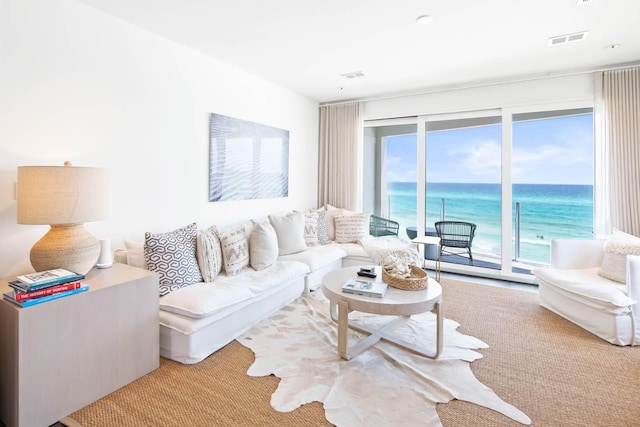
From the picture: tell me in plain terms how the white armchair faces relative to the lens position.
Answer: facing the viewer and to the left of the viewer

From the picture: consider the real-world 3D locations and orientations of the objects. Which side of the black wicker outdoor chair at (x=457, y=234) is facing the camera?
back

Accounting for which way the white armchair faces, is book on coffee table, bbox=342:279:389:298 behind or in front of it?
in front

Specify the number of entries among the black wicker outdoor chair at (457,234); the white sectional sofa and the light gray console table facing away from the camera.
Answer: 1

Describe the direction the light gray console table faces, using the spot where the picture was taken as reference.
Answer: facing the viewer and to the right of the viewer

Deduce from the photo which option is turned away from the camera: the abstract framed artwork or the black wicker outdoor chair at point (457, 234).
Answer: the black wicker outdoor chair

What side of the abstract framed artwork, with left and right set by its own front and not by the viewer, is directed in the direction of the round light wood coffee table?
front

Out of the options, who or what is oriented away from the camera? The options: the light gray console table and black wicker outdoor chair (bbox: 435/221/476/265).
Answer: the black wicker outdoor chair

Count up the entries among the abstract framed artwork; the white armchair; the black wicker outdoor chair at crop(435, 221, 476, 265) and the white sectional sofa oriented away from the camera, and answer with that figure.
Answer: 1

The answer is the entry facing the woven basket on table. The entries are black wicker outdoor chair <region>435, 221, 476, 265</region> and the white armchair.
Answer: the white armchair

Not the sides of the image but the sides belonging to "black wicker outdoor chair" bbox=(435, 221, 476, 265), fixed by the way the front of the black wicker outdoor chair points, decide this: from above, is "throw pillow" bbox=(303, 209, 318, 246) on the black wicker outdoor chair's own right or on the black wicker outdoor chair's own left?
on the black wicker outdoor chair's own left

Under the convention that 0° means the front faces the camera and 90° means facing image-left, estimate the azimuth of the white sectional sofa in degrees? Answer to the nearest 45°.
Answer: approximately 315°

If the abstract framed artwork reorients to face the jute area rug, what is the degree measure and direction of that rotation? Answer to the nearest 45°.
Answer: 0° — it already faces it

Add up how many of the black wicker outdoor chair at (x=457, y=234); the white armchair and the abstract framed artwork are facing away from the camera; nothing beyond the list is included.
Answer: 1

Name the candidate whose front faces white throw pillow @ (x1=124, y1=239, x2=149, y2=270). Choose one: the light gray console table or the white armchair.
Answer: the white armchair

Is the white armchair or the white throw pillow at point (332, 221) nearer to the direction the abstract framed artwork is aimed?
the white armchair
